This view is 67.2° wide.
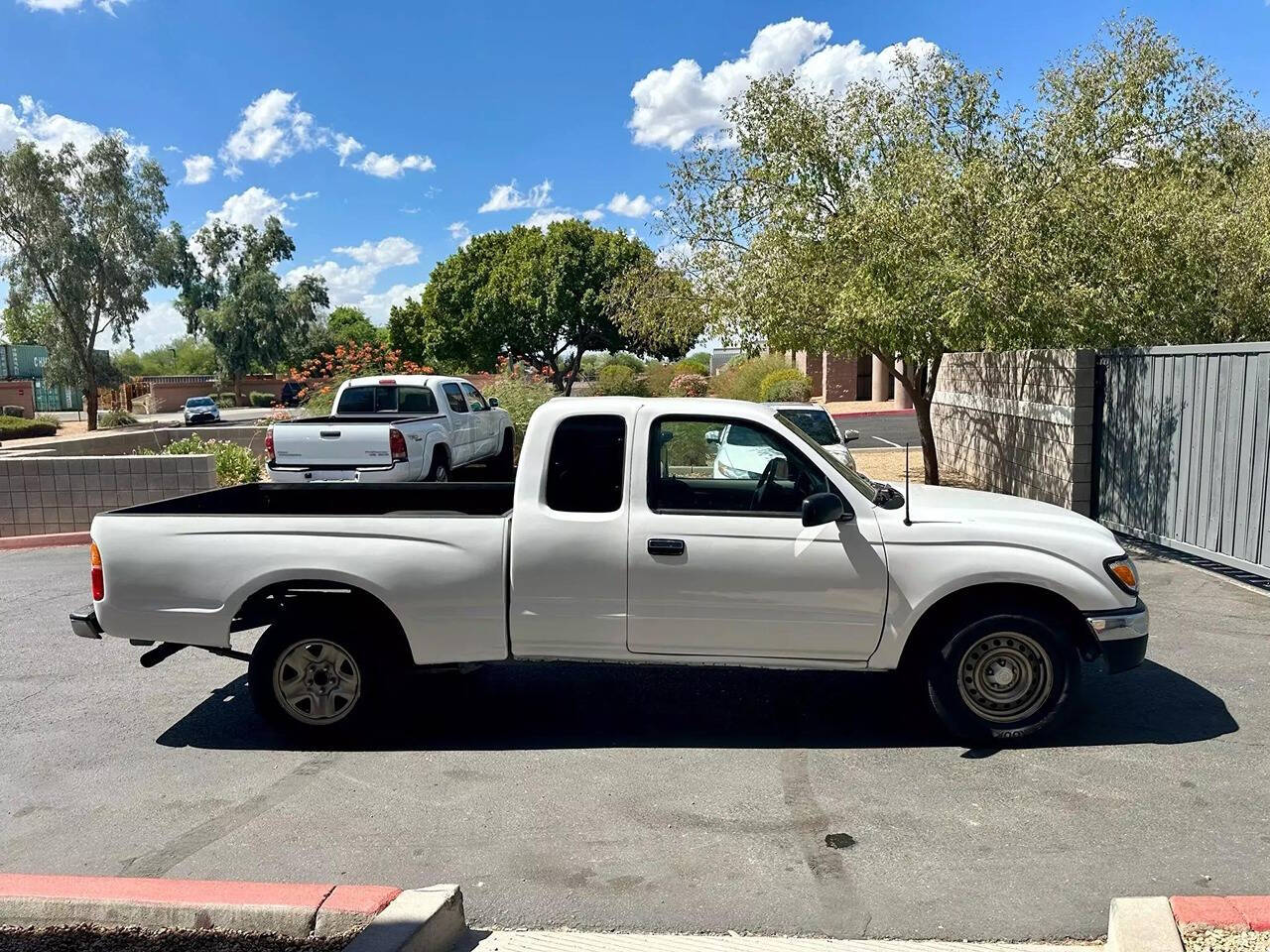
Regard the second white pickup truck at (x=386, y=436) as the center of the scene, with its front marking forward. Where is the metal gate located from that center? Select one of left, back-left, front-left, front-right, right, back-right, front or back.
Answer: right

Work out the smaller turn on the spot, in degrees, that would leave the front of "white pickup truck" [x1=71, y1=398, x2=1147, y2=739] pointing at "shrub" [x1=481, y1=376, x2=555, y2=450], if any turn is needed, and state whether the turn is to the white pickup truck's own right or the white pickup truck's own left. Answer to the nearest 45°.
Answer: approximately 90° to the white pickup truck's own left

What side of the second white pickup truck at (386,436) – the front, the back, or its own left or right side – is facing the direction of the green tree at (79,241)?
left

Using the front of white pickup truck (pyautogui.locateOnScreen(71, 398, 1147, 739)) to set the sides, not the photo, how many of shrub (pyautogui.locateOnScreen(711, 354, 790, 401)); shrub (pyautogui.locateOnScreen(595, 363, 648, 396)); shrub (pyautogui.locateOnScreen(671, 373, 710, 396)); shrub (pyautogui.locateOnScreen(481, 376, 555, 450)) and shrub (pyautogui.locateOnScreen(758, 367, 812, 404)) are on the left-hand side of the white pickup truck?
5

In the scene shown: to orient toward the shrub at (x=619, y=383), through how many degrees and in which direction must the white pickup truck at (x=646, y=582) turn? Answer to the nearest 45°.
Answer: approximately 90° to its left

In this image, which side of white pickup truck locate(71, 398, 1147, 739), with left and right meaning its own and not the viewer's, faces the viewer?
right

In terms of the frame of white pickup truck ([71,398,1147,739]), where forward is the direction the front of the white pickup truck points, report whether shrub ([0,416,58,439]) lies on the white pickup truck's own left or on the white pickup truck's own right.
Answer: on the white pickup truck's own left

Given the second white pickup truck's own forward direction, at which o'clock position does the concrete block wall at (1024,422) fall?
The concrete block wall is roughly at 2 o'clock from the second white pickup truck.

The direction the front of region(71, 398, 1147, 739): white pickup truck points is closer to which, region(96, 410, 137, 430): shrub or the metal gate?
the metal gate

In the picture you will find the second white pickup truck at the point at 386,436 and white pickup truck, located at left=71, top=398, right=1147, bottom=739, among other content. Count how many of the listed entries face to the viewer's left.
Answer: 0

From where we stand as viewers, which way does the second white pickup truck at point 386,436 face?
facing away from the viewer and to the right of the viewer

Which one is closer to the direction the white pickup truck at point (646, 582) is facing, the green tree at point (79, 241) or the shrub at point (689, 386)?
the shrub
